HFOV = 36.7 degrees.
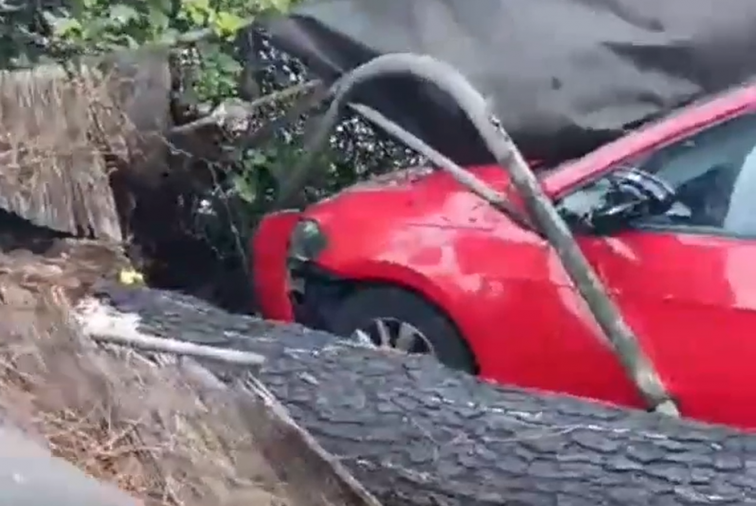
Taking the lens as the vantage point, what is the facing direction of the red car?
facing to the left of the viewer

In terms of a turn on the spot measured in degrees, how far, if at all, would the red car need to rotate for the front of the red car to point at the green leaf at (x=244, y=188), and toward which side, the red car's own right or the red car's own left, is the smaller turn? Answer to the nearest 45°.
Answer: approximately 45° to the red car's own right

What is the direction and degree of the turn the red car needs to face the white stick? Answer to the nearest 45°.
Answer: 0° — it already faces it
